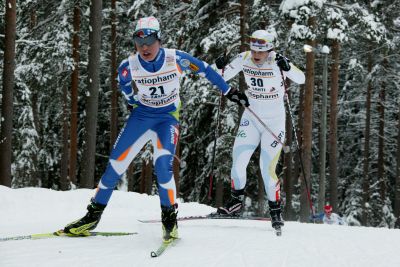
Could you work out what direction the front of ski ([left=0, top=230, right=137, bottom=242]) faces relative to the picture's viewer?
facing to the left of the viewer

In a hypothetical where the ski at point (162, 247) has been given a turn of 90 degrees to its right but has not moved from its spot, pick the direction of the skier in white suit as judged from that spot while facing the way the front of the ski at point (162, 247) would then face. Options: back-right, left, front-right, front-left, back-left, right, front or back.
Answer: right

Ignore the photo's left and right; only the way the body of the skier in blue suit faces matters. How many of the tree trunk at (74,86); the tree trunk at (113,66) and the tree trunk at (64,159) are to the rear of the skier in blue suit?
3

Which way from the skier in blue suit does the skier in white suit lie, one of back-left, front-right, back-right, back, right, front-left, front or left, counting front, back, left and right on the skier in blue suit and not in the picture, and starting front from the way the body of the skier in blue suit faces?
back-left

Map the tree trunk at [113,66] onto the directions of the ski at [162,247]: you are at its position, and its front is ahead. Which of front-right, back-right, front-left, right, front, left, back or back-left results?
back-right

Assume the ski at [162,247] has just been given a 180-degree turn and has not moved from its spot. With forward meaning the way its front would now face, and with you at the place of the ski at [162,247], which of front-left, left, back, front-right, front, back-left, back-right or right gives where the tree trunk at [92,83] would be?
front-left

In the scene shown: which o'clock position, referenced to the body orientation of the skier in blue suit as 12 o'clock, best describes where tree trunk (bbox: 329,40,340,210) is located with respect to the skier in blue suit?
The tree trunk is roughly at 7 o'clock from the skier in blue suit.

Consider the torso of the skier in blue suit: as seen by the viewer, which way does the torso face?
toward the camera

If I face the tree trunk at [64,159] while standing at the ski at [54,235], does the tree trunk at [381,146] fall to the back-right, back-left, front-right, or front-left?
front-right

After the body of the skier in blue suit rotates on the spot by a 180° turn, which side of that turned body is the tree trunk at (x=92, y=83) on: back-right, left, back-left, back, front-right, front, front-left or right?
front

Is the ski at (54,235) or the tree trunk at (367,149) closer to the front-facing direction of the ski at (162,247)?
the ski

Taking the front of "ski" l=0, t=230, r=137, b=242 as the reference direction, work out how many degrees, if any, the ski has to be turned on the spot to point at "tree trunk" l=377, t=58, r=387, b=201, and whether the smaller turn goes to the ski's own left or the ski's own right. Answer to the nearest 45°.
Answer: approximately 135° to the ski's own right

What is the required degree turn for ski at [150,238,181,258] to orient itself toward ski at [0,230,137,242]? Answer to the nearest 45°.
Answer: approximately 90° to its right
